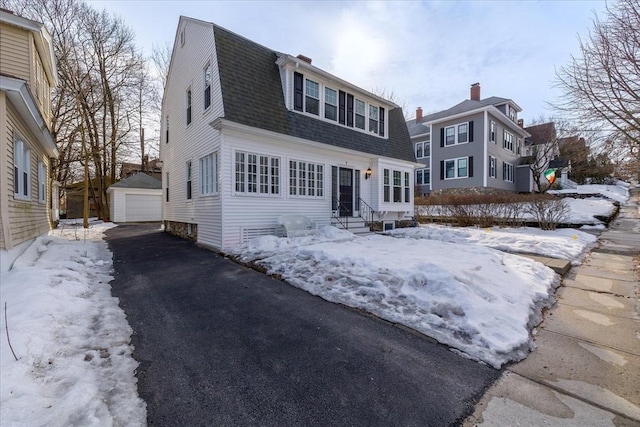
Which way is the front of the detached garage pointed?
toward the camera

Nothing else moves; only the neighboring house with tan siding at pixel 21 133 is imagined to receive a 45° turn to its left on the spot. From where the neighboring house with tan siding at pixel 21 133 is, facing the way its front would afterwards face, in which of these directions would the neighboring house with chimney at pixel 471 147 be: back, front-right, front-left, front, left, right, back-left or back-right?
front-left

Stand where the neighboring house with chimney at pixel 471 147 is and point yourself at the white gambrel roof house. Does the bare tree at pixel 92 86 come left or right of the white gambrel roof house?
right

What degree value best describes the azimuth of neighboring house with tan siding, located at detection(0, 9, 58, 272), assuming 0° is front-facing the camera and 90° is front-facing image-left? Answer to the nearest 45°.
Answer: approximately 0°

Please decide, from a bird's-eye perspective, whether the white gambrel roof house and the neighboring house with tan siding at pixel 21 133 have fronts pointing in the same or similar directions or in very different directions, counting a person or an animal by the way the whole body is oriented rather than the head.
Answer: same or similar directions

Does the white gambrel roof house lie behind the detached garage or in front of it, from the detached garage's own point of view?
in front

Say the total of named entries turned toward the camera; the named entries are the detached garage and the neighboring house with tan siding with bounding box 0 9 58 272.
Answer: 2

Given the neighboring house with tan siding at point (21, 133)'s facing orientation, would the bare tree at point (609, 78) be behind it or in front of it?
in front

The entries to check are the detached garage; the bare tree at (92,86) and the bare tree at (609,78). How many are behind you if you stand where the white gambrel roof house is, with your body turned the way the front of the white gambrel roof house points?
2

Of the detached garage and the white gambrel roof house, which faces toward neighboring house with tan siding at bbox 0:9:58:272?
the detached garage

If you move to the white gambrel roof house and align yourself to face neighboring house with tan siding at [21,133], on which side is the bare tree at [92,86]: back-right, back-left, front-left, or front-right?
front-right

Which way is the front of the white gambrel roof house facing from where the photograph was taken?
facing the viewer and to the right of the viewer

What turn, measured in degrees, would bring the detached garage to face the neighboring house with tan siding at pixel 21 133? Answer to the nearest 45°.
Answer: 0° — it already faces it

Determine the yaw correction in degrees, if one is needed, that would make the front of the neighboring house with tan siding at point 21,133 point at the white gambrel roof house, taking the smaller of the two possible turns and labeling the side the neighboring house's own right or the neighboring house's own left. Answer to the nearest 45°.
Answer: approximately 90° to the neighboring house's own left

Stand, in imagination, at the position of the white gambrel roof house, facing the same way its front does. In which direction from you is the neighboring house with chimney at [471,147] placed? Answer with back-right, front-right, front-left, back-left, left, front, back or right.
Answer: left
